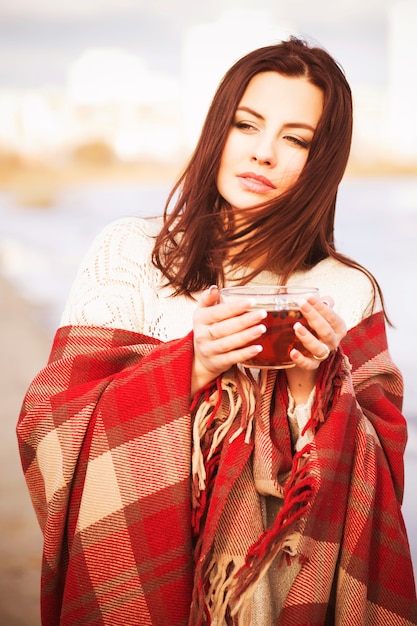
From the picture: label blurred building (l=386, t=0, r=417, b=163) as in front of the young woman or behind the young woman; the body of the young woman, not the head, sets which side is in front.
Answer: behind

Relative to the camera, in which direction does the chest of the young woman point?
toward the camera
